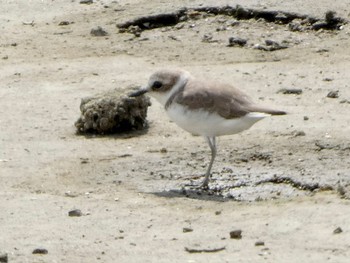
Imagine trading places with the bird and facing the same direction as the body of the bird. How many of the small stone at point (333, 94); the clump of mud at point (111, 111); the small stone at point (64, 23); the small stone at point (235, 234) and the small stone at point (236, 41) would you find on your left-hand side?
1

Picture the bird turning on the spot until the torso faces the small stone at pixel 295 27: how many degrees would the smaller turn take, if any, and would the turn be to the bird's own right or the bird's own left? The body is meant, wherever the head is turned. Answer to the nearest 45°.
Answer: approximately 90° to the bird's own right

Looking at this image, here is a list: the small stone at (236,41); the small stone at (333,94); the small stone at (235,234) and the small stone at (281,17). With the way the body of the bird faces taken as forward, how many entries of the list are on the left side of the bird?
1

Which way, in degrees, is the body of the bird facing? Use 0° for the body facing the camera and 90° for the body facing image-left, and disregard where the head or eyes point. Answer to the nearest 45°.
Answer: approximately 90°

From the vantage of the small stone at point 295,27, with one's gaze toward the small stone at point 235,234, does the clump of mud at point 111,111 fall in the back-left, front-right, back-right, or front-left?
front-right

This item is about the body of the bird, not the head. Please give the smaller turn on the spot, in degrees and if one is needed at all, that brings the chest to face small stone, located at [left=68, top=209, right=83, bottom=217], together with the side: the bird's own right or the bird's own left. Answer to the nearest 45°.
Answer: approximately 45° to the bird's own left

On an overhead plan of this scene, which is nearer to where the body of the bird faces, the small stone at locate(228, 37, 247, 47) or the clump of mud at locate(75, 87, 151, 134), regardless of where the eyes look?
the clump of mud

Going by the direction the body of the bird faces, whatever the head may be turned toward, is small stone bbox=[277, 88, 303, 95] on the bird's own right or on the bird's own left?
on the bird's own right

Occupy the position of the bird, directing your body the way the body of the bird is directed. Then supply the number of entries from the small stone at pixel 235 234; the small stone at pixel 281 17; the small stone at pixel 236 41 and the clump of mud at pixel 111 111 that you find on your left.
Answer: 1

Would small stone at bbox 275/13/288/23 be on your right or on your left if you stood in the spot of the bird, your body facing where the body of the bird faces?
on your right

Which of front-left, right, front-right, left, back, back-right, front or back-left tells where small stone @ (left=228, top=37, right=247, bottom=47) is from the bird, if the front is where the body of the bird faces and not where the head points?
right
